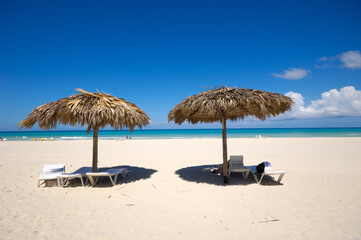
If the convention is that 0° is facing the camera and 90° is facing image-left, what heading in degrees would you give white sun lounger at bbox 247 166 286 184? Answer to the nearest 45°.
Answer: approximately 270°

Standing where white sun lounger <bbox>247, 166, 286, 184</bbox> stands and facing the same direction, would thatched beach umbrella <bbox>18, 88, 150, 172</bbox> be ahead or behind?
behind

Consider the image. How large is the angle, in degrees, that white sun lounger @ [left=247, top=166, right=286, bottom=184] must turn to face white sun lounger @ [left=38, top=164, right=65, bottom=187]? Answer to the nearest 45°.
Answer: approximately 180°
